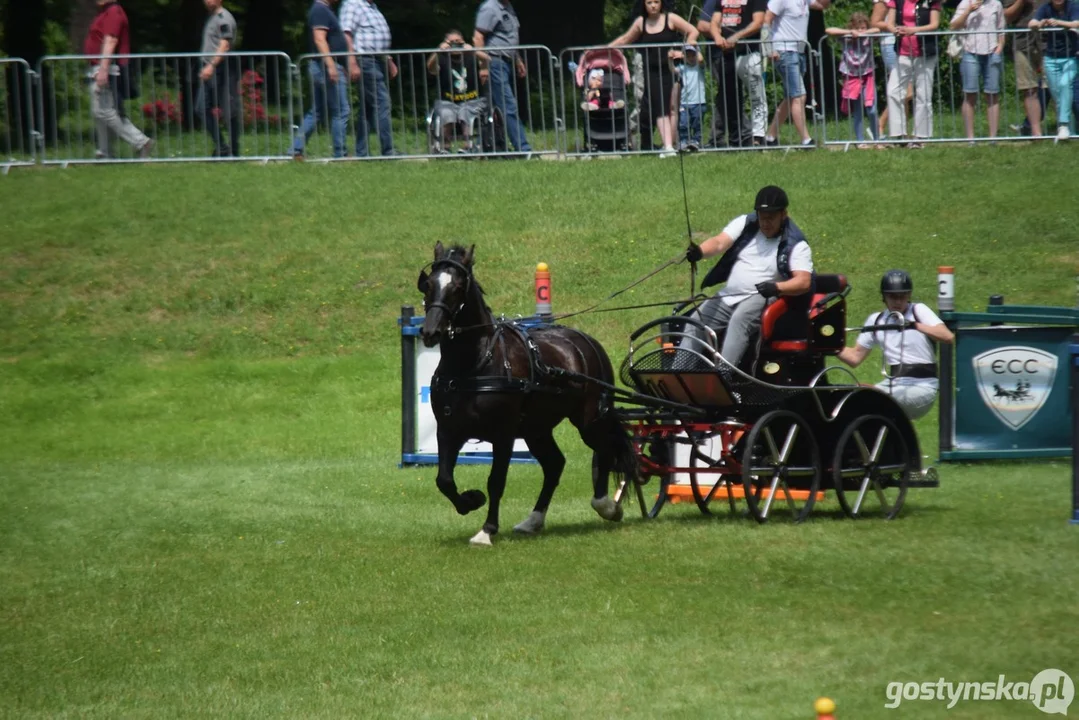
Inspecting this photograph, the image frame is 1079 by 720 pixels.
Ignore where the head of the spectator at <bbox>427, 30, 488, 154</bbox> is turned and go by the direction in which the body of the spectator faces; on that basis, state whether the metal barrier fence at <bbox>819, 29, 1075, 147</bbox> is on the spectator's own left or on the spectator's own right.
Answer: on the spectator's own left

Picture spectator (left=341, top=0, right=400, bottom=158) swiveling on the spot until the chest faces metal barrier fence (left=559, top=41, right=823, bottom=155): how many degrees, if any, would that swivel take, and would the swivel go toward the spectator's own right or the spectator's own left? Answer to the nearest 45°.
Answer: approximately 45° to the spectator's own left

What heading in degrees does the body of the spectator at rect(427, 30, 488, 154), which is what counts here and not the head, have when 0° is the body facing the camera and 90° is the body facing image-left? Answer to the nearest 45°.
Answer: approximately 0°

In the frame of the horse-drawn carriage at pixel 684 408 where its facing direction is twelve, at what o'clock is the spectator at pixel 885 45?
The spectator is roughly at 5 o'clock from the horse-drawn carriage.

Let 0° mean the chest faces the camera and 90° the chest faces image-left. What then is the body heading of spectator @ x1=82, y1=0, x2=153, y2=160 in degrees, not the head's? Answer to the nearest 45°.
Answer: approximately 90°

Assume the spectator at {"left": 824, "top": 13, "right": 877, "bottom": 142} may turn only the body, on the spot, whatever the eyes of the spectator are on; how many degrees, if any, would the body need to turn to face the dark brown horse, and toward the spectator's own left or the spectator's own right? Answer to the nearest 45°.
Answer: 0° — they already face it

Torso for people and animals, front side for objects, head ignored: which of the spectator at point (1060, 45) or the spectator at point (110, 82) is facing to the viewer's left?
the spectator at point (110, 82)

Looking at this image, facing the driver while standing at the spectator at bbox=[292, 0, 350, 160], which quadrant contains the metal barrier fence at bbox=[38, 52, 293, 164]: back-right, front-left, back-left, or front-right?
back-right
